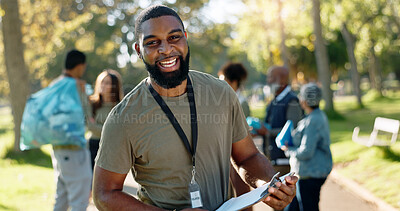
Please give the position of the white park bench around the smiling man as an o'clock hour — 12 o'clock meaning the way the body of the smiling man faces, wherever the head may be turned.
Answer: The white park bench is roughly at 7 o'clock from the smiling man.

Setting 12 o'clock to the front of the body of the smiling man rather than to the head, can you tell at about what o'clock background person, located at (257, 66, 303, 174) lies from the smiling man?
The background person is roughly at 7 o'clock from the smiling man.

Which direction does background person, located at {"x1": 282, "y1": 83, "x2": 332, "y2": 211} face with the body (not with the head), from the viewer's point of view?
to the viewer's left

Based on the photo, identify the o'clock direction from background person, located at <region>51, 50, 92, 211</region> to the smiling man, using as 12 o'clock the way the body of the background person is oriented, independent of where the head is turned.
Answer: The smiling man is roughly at 4 o'clock from the background person.

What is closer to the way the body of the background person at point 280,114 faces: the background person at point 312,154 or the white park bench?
the background person

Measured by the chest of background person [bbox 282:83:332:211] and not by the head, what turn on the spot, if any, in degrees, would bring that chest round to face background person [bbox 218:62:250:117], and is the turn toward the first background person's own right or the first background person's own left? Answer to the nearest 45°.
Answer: approximately 45° to the first background person's own right

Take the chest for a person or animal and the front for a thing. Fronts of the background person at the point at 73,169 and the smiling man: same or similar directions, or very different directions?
very different directions

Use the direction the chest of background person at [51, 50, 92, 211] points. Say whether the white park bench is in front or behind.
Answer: in front

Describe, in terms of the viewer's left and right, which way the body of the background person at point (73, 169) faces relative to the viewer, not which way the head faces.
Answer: facing away from the viewer and to the right of the viewer
